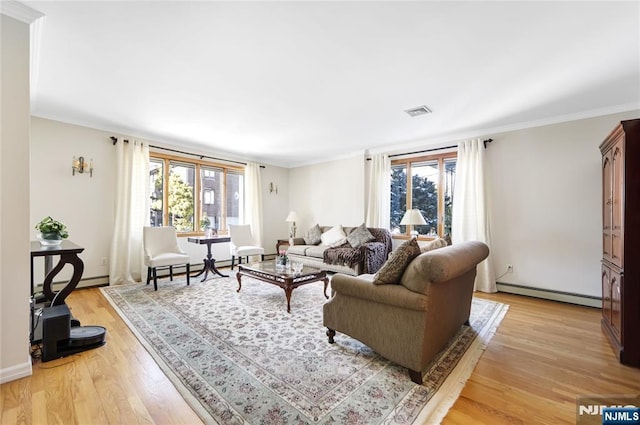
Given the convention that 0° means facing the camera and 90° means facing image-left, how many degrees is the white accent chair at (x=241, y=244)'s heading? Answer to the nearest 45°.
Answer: approximately 315°

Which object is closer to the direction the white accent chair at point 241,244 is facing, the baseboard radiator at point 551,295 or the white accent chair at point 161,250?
the baseboard radiator

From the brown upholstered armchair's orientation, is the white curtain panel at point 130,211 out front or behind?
out front

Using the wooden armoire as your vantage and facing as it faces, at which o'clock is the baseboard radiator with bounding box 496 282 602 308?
The baseboard radiator is roughly at 2 o'clock from the wooden armoire.

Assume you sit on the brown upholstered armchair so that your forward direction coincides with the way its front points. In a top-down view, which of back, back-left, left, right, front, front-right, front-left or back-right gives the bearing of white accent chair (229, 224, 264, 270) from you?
front

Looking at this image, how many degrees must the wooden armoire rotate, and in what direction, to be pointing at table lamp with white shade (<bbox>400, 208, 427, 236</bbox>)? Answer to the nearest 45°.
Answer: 0° — it already faces it

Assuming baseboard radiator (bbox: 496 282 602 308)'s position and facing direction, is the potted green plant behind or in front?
in front

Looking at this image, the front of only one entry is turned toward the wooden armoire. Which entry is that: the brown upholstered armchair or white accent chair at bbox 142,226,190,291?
the white accent chair

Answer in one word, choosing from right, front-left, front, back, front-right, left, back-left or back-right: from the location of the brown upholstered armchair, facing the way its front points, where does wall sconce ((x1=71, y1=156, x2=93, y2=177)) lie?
front-left

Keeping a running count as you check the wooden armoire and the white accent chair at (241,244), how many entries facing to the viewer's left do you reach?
1

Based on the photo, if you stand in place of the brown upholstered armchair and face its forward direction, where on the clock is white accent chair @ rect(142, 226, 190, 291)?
The white accent chair is roughly at 11 o'clock from the brown upholstered armchair.

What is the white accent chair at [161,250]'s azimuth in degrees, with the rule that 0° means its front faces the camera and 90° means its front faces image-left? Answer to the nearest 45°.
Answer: approximately 315°

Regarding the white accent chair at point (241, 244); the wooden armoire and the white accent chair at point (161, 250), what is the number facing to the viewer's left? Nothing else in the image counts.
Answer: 1

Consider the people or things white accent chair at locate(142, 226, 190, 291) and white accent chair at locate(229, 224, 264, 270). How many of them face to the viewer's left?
0

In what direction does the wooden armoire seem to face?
to the viewer's left

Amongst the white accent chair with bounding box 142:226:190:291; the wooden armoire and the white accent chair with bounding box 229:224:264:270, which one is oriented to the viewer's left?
the wooden armoire

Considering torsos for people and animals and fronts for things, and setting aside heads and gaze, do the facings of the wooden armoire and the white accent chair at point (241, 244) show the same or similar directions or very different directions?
very different directions
